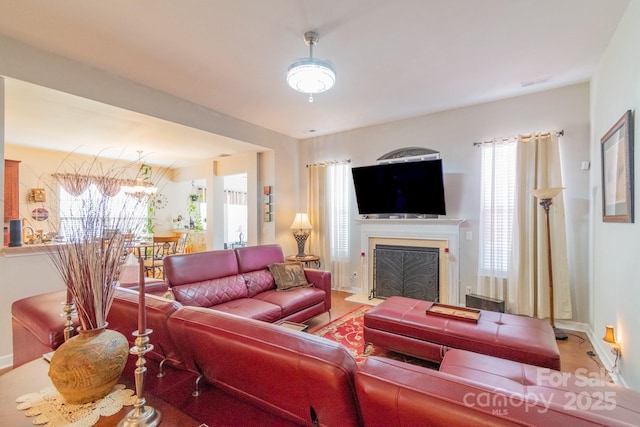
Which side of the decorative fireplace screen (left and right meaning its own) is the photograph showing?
front

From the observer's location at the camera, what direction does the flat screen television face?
facing the viewer and to the left of the viewer

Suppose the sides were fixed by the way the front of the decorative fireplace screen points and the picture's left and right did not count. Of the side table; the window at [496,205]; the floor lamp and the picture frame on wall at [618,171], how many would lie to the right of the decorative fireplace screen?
1

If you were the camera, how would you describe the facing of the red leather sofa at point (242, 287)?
facing the viewer and to the right of the viewer

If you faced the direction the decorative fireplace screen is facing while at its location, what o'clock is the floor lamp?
The floor lamp is roughly at 10 o'clock from the decorative fireplace screen.

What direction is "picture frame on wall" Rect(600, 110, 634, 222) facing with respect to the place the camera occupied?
facing to the left of the viewer

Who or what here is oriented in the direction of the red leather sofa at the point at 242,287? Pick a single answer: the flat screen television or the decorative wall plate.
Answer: the flat screen television

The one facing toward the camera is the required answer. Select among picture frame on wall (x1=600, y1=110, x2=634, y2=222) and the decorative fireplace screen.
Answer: the decorative fireplace screen

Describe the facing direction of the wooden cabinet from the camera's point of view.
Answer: facing the viewer

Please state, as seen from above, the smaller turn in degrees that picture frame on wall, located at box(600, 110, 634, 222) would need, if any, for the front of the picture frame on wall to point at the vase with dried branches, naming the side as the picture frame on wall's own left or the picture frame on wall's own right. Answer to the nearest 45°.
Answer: approximately 45° to the picture frame on wall's own left

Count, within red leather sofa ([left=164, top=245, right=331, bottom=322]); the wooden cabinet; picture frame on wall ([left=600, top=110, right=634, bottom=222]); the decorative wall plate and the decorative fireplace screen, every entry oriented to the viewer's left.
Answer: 1

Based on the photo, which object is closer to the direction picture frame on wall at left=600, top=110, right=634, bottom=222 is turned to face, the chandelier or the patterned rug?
the patterned rug

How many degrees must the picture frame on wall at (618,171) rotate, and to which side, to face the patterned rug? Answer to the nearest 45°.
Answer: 0° — it already faces it

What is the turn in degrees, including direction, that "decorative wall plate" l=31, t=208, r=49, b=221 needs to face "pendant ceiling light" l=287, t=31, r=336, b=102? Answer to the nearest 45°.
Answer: approximately 90° to its left

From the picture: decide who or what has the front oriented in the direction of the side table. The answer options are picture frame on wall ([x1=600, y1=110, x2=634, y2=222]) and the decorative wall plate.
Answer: the picture frame on wall

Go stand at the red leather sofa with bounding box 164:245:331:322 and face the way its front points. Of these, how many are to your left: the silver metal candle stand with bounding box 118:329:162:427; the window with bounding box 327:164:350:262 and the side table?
2

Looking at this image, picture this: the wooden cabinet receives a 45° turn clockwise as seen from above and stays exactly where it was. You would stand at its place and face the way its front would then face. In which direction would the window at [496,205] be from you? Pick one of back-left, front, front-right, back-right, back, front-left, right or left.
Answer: left

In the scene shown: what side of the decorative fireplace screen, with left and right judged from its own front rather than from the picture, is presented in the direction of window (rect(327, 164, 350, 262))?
right

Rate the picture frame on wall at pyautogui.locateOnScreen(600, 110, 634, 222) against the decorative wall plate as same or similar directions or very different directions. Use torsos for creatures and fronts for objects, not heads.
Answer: very different directions
